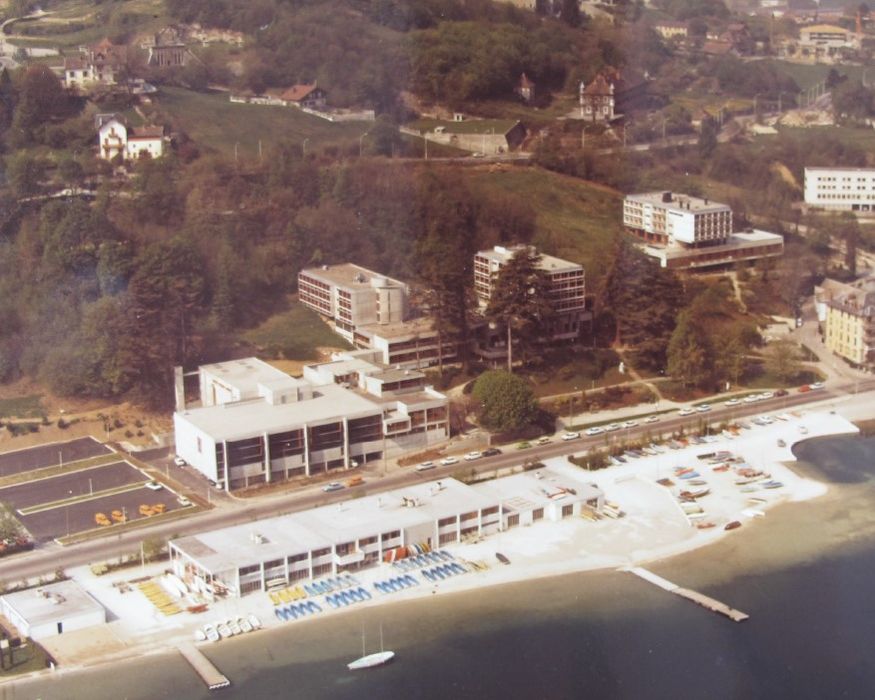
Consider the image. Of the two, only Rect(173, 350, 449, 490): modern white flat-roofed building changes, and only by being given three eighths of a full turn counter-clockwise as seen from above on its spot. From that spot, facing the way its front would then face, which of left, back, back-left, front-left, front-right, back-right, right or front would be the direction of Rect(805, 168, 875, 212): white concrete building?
front-right

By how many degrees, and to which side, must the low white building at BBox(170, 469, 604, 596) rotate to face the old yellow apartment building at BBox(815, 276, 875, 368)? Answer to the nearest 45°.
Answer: approximately 90° to its left

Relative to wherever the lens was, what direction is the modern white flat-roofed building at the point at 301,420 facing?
facing the viewer and to the right of the viewer

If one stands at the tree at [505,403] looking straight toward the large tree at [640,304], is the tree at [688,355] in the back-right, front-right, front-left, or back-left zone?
front-right

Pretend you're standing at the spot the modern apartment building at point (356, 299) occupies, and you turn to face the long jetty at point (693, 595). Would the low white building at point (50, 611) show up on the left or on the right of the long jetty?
right

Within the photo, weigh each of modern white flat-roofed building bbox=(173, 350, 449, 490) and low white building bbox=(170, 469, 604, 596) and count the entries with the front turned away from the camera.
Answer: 0

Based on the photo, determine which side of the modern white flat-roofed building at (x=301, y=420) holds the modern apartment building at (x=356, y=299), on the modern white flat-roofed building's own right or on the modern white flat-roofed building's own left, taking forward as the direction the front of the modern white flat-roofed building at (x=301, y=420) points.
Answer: on the modern white flat-roofed building's own left

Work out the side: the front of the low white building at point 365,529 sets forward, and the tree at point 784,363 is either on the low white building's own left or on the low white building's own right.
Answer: on the low white building's own left

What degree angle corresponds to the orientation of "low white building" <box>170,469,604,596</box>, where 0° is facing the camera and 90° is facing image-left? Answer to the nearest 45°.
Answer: approximately 315°

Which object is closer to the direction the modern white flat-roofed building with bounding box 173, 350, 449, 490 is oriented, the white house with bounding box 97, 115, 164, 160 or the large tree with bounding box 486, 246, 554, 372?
the large tree

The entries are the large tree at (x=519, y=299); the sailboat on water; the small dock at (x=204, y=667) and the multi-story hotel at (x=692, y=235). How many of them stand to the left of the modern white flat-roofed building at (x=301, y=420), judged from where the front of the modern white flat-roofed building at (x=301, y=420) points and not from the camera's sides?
2

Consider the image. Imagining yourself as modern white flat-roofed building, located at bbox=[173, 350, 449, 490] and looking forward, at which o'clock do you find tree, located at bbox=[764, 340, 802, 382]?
The tree is roughly at 10 o'clock from the modern white flat-roofed building.

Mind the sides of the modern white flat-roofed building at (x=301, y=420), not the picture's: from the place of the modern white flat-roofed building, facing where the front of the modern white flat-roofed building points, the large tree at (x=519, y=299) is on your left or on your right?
on your left

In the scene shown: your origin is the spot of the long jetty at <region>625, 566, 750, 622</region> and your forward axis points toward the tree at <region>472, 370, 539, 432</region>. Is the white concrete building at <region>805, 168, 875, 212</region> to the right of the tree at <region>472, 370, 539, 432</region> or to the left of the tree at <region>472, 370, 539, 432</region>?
right

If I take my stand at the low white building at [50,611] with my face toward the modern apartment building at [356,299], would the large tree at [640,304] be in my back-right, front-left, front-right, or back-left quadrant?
front-right

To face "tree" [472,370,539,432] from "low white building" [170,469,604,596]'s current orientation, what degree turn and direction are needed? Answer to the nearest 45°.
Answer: approximately 90° to its left

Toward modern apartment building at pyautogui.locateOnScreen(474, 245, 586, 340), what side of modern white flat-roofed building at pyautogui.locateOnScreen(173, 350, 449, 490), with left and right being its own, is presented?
left

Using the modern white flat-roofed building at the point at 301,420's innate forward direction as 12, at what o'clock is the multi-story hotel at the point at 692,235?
The multi-story hotel is roughly at 9 o'clock from the modern white flat-roofed building.

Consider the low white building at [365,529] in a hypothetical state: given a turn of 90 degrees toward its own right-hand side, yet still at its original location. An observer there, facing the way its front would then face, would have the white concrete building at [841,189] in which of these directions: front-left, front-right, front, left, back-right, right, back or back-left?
back

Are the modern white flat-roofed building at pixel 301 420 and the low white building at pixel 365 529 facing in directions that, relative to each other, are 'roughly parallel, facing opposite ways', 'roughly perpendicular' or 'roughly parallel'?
roughly parallel
